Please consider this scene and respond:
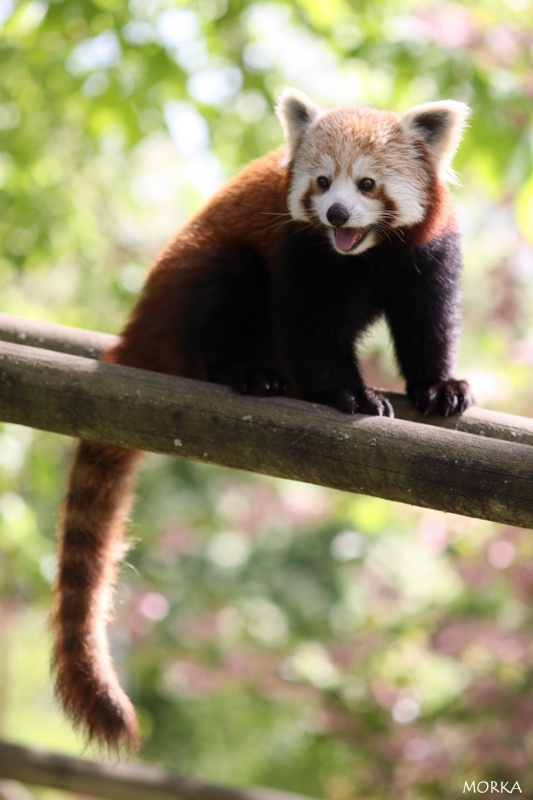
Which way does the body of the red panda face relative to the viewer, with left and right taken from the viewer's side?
facing the viewer and to the right of the viewer
